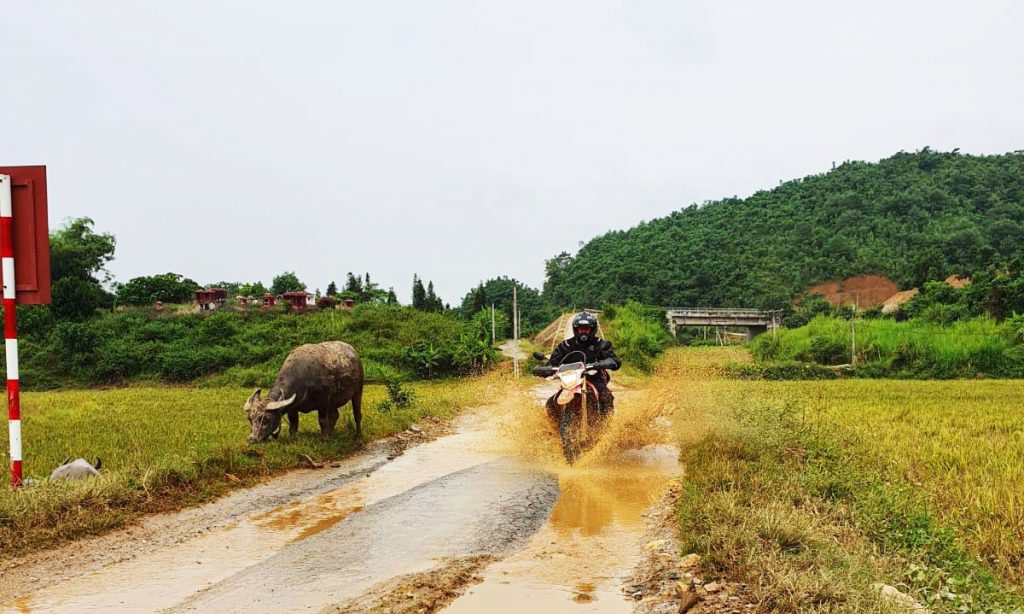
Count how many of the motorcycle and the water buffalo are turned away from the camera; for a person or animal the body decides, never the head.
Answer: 0

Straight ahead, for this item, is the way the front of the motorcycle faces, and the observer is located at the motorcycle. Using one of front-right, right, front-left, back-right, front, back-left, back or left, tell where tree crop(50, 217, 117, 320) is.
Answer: back-right

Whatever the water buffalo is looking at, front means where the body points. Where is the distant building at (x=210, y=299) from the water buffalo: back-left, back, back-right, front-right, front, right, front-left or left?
back-right

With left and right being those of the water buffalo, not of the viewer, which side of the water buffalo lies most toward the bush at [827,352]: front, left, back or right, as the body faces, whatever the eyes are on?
back

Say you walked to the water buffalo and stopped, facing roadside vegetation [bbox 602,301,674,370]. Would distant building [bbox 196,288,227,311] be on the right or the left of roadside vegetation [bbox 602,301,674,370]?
left

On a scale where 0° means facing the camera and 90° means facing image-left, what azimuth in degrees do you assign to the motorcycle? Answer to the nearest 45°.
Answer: approximately 0°

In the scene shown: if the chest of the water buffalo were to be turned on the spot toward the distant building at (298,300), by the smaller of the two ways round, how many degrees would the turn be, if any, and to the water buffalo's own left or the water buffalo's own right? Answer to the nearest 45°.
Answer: approximately 135° to the water buffalo's own right

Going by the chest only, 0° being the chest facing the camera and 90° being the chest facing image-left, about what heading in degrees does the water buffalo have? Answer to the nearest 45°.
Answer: approximately 45°

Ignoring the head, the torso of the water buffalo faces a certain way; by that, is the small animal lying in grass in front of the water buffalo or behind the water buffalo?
in front

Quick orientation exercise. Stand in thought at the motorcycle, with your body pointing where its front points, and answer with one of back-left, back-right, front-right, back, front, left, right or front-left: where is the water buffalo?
right

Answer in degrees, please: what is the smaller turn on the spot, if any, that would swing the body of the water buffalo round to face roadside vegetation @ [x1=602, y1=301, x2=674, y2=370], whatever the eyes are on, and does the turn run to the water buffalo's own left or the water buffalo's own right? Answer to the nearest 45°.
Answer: approximately 180°

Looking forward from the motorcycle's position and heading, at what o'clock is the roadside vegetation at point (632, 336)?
The roadside vegetation is roughly at 6 o'clock from the motorcycle.
